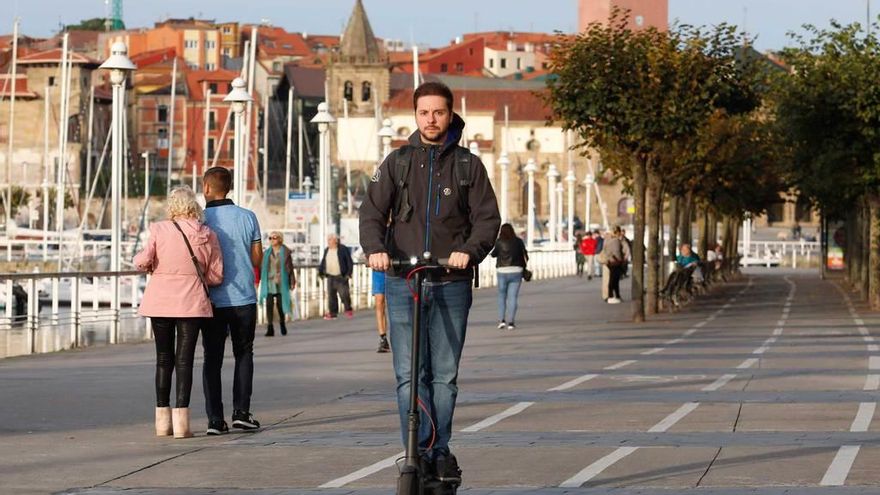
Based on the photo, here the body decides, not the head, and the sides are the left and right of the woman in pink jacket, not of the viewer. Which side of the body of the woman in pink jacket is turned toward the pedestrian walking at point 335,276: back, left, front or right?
front

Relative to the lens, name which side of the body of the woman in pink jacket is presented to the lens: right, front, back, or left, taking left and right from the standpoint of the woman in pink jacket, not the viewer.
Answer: back

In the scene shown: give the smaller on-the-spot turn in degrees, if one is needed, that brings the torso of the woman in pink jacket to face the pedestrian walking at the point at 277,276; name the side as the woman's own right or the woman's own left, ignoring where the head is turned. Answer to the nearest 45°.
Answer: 0° — they already face them

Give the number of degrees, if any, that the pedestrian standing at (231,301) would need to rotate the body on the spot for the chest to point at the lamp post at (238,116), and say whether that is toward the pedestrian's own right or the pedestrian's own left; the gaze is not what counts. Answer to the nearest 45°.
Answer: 0° — they already face it

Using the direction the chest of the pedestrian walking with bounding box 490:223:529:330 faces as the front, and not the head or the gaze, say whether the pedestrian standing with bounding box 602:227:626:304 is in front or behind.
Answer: in front

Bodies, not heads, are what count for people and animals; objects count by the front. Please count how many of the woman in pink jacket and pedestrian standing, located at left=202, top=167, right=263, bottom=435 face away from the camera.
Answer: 2

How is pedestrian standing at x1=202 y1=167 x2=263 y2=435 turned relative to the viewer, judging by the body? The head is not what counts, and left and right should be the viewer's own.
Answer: facing away from the viewer

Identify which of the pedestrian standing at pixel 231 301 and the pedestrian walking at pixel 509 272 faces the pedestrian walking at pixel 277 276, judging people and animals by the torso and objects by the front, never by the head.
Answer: the pedestrian standing at pixel 231 301
